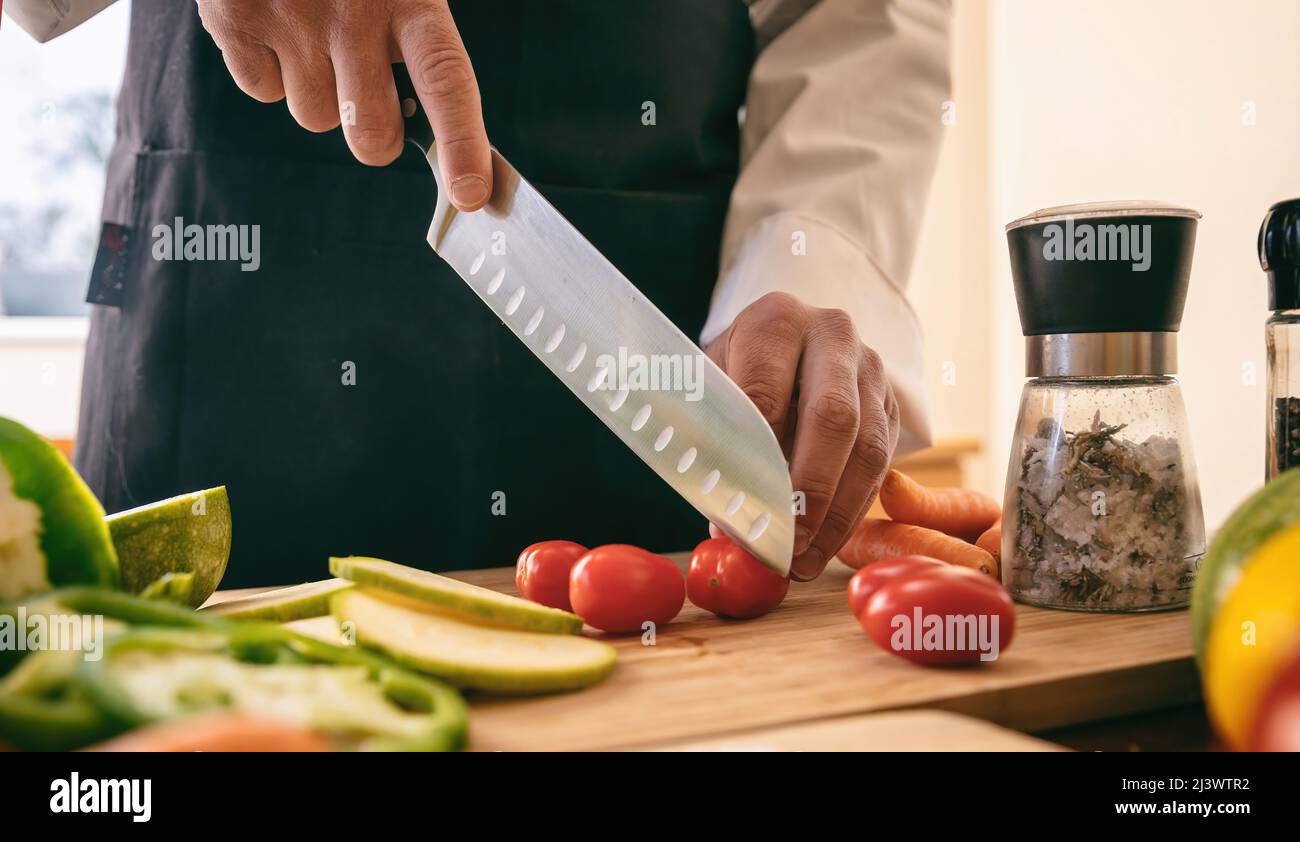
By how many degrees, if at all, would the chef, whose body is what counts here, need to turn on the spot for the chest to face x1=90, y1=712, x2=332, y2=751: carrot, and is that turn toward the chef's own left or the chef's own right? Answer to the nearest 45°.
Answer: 0° — they already face it

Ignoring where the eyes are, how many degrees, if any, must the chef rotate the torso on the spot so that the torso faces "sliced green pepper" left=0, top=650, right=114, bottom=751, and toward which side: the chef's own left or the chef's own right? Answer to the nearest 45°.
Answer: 0° — they already face it

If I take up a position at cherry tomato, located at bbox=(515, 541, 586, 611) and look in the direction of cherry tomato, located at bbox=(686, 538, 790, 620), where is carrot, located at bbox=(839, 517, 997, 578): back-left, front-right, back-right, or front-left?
front-left

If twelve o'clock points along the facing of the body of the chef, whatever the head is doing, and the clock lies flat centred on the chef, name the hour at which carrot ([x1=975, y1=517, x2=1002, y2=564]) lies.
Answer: The carrot is roughly at 10 o'clock from the chef.

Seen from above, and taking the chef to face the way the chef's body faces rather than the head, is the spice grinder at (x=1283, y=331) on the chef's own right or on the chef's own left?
on the chef's own left

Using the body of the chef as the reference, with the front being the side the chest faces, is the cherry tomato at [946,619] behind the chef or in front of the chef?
in front

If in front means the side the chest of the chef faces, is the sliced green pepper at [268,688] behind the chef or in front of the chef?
in front

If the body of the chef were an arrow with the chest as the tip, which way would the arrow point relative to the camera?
toward the camera
